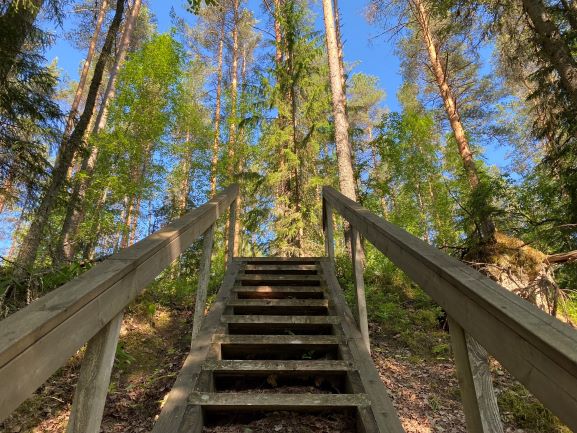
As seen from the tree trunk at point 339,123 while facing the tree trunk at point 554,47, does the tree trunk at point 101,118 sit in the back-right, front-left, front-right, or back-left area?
back-right

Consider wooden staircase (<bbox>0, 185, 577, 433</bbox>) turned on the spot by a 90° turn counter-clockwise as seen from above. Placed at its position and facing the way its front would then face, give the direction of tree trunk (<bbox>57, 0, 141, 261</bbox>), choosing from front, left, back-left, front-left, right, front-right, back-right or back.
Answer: back-left

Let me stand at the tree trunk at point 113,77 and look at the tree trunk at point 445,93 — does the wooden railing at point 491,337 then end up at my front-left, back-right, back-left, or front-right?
front-right

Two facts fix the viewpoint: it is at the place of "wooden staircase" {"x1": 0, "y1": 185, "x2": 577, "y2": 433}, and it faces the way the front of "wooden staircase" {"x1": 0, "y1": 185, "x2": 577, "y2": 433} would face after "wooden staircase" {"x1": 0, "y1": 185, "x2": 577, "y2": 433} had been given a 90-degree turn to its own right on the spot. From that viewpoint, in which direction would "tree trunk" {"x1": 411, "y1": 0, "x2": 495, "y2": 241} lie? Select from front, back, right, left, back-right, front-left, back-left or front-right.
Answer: back-right

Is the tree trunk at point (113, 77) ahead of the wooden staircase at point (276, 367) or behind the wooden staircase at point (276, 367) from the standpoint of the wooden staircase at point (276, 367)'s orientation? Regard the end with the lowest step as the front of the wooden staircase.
behind

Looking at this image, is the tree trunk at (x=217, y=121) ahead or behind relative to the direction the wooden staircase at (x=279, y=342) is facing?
behind

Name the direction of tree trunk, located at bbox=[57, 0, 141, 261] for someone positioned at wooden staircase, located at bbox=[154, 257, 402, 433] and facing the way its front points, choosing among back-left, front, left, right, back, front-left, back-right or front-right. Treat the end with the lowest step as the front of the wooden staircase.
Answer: back-right

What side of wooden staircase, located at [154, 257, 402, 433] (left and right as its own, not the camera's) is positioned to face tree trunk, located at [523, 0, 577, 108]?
left

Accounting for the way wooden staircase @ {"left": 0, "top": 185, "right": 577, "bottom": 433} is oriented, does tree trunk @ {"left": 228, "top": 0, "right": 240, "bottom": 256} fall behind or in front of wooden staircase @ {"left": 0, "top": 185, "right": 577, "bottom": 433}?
behind

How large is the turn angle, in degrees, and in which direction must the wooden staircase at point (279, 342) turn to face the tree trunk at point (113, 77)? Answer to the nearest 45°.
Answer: approximately 135° to its right

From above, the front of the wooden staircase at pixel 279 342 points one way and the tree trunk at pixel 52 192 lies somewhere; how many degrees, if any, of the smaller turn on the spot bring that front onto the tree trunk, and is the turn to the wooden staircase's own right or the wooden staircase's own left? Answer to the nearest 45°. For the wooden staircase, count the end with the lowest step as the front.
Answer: approximately 135° to the wooden staircase's own right

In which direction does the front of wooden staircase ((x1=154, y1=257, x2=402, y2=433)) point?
toward the camera

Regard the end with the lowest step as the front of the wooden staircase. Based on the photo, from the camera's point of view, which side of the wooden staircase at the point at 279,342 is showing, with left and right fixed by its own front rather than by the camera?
front
